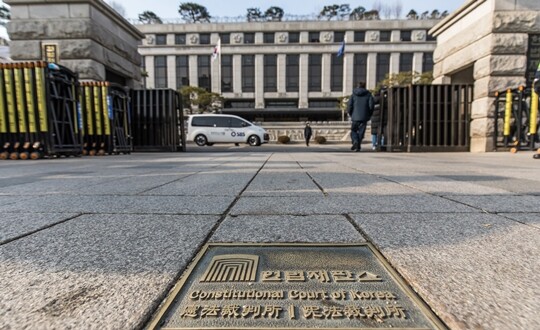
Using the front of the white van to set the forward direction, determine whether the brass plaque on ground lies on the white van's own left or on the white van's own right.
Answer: on the white van's own right

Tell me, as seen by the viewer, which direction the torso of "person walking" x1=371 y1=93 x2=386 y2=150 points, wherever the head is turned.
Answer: away from the camera

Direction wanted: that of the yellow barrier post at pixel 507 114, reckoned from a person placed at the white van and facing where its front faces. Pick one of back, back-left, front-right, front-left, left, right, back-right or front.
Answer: front-right

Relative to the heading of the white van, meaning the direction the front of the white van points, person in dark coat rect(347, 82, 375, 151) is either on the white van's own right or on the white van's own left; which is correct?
on the white van's own right

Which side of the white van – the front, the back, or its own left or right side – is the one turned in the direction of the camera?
right
